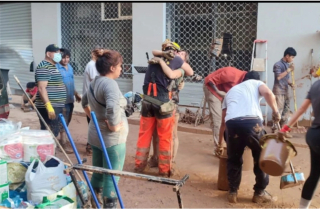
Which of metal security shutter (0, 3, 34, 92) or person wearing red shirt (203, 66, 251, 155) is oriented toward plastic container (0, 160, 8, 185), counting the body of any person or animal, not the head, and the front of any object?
the metal security shutter

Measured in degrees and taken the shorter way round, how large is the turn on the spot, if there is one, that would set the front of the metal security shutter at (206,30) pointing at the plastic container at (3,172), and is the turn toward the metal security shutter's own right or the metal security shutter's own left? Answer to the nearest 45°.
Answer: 0° — it already faces it

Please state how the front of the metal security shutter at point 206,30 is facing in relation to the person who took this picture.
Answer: facing the viewer

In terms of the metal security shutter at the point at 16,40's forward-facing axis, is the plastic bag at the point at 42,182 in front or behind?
in front

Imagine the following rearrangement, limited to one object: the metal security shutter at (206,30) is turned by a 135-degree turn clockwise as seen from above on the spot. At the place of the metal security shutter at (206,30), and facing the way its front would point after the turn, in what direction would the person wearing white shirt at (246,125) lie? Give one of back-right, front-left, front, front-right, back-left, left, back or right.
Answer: back-left

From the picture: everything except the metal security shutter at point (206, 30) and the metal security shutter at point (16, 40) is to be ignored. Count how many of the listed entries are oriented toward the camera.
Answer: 2

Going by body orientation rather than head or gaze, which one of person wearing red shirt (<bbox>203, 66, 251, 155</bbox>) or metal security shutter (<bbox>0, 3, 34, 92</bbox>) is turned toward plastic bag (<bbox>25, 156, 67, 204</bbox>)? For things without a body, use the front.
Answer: the metal security shutter

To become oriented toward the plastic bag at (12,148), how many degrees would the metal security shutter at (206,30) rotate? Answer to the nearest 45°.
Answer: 0° — it already faces it

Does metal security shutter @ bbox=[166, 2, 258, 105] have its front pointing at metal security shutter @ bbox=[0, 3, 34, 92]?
no

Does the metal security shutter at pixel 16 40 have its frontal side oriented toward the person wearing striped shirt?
yes

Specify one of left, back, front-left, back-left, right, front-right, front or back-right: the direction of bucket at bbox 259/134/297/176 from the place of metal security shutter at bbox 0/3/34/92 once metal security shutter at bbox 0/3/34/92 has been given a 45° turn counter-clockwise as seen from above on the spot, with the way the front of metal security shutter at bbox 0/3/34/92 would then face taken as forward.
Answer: front-right

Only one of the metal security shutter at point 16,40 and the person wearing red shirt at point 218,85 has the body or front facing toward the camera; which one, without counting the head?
the metal security shutter

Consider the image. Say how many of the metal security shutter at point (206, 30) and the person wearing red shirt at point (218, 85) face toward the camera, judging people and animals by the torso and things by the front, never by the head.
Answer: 1

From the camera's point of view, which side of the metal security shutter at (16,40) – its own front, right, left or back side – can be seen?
front

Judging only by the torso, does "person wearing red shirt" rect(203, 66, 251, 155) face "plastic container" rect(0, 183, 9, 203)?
no
